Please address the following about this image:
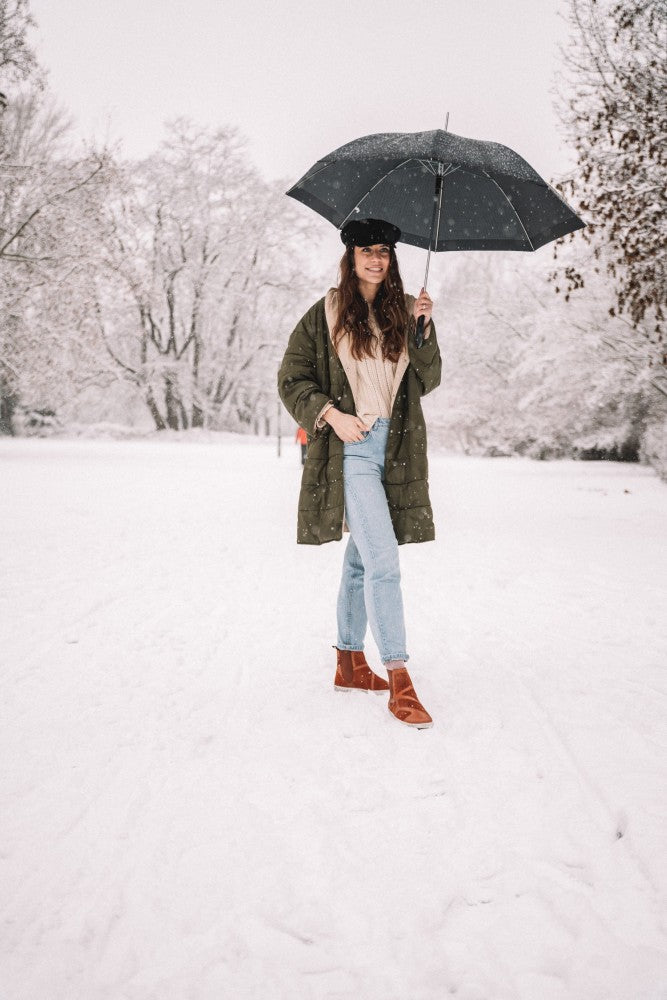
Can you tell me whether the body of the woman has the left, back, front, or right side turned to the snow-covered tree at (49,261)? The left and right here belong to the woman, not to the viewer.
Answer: back

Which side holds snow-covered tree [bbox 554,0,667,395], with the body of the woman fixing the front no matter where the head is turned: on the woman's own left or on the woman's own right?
on the woman's own left

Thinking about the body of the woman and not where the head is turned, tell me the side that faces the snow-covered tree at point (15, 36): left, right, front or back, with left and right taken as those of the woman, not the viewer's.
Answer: back

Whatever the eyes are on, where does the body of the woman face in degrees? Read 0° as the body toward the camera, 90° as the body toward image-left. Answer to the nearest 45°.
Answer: approximately 315°

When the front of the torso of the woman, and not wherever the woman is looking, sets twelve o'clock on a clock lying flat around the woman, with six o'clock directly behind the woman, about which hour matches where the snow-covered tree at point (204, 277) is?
The snow-covered tree is roughly at 7 o'clock from the woman.
